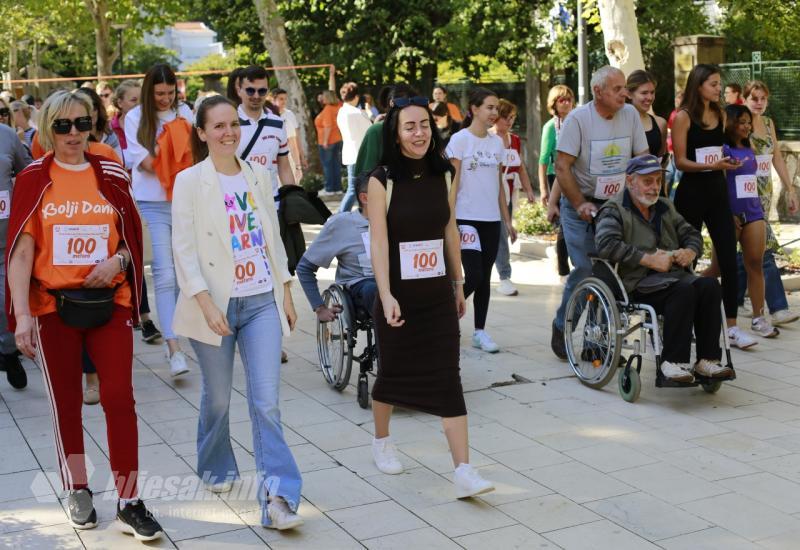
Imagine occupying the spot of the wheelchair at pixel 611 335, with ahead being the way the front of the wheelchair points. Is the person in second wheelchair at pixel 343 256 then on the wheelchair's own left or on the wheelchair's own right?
on the wheelchair's own right

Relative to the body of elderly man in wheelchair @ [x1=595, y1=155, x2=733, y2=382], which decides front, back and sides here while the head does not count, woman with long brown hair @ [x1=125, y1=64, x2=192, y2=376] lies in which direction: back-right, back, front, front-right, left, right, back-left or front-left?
back-right

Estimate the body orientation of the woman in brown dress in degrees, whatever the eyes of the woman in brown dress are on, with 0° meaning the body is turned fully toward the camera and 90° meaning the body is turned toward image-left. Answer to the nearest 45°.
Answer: approximately 315°

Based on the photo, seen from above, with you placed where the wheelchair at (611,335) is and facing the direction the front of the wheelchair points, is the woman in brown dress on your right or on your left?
on your right

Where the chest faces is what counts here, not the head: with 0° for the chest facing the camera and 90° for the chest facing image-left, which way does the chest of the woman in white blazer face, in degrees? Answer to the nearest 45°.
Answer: approximately 315°
